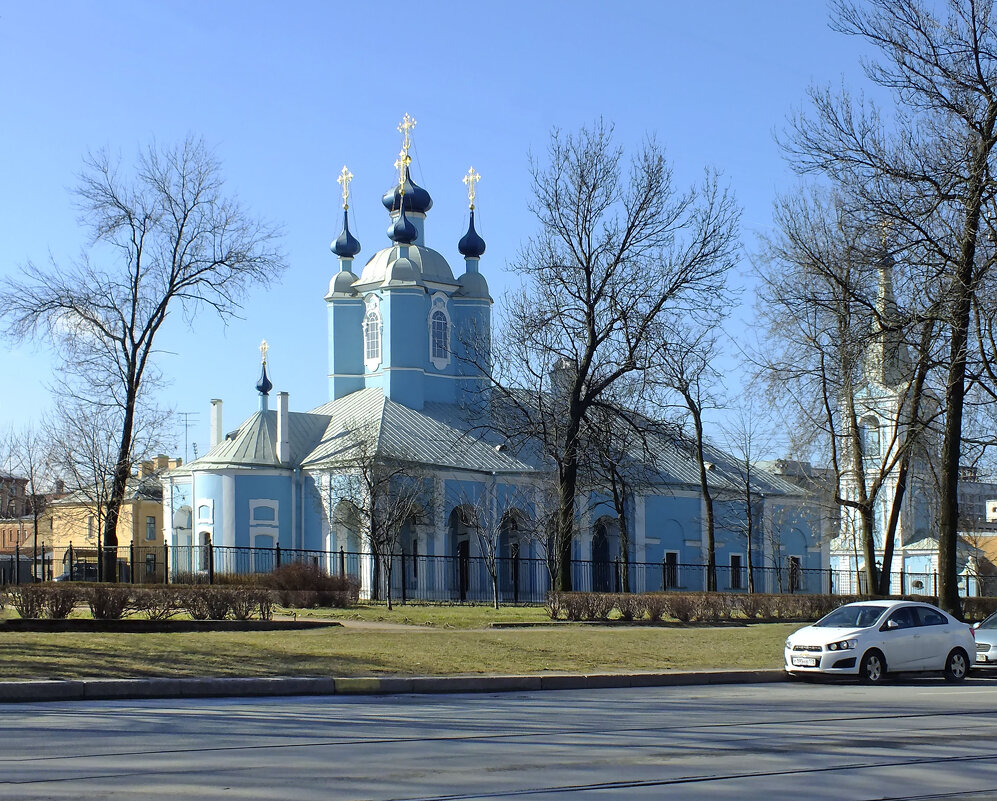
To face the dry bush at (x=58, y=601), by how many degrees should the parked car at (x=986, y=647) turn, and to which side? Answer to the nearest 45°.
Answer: approximately 45° to its right

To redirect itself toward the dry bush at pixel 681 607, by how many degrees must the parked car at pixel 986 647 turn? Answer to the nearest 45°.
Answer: approximately 90° to its right

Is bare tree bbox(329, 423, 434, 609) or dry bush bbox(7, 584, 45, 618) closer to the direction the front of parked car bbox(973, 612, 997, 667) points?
the dry bush

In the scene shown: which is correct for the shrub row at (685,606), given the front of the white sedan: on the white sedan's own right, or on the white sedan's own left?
on the white sedan's own right

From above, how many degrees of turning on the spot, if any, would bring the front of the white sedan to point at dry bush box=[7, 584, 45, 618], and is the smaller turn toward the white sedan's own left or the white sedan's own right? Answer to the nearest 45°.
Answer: approximately 45° to the white sedan's own right

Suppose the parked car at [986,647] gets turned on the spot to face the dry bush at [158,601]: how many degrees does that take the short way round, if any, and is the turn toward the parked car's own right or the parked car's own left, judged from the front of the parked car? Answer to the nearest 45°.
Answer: approximately 45° to the parked car's own right

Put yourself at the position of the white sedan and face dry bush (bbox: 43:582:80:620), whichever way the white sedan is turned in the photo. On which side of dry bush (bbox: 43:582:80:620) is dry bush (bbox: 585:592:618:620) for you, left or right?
right

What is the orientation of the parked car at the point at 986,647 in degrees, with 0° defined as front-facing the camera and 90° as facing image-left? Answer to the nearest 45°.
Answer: approximately 45°

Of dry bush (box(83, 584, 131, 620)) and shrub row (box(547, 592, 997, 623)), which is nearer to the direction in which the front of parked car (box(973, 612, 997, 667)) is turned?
the dry bush

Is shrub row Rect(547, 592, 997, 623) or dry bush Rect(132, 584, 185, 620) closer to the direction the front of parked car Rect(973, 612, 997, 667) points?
the dry bush

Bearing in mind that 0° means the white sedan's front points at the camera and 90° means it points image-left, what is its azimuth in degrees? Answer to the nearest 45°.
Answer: approximately 45°
